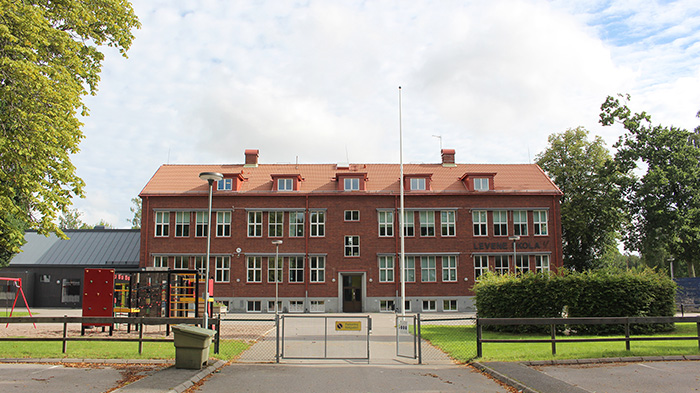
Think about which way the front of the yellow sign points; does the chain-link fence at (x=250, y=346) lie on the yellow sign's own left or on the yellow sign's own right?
on the yellow sign's own right

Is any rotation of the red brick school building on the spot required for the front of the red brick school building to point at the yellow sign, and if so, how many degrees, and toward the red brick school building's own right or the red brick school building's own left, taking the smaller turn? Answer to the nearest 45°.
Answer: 0° — it already faces it

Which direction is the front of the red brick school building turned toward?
toward the camera

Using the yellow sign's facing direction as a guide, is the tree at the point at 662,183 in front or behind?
behind

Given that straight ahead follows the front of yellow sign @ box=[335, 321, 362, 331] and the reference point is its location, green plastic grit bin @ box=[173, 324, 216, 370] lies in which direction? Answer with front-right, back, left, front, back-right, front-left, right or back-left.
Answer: front-right

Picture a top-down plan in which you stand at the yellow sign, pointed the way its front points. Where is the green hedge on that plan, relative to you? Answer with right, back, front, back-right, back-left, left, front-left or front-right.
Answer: back-left

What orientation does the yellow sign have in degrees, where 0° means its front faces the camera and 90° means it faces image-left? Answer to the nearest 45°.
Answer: approximately 0°

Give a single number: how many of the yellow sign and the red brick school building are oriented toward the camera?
2

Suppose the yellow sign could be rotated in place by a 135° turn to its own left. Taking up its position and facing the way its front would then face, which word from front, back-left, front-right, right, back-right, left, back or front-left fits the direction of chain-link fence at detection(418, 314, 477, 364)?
front

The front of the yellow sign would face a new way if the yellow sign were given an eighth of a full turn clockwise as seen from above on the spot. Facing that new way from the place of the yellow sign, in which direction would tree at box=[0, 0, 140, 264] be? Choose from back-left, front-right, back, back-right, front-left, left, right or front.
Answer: front-right

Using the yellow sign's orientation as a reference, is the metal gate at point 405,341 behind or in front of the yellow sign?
behind

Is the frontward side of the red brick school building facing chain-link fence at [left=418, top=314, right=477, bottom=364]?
yes
